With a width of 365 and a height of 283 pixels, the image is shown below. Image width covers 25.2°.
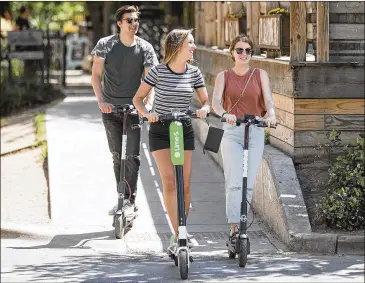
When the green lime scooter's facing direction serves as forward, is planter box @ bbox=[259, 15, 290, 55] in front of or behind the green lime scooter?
behind

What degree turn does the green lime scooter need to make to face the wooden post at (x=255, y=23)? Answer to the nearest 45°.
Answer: approximately 180°

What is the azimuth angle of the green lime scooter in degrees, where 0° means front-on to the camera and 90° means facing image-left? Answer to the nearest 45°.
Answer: approximately 0°

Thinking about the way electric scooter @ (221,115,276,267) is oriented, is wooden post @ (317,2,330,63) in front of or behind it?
behind

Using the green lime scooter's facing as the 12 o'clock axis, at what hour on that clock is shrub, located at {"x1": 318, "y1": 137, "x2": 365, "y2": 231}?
The shrub is roughly at 8 o'clock from the green lime scooter.

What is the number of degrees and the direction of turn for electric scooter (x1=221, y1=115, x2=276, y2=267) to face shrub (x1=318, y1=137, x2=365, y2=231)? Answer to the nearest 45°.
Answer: approximately 135° to its left

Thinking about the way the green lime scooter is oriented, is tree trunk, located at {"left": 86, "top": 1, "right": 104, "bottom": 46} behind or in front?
behind

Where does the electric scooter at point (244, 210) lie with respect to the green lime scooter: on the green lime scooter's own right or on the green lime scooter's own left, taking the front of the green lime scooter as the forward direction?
on the green lime scooter's own left

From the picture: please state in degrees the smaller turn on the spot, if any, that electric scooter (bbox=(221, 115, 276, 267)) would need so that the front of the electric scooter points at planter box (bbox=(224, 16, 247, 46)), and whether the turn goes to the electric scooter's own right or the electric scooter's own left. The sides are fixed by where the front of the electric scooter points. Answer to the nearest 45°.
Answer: approximately 180°

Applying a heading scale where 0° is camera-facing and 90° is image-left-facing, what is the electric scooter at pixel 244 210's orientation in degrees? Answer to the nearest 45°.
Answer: approximately 0°

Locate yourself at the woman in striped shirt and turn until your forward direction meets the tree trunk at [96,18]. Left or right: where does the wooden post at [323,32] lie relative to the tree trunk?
right

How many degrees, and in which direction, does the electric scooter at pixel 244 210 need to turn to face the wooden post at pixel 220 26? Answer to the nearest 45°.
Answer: approximately 180°

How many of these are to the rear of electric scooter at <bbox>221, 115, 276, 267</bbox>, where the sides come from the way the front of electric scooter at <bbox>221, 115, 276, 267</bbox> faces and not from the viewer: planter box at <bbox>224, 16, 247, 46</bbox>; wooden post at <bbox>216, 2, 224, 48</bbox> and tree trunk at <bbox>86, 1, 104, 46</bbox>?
3

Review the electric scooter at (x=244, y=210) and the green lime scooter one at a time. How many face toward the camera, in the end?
2

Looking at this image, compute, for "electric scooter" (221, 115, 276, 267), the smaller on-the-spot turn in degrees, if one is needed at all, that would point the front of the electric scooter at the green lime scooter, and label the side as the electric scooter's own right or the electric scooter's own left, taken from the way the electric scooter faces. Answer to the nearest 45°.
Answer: approximately 90° to the electric scooter's own right

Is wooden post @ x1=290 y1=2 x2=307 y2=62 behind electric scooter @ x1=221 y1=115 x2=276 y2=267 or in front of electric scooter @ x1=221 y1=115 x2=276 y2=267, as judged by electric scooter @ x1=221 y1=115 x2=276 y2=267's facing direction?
behind
